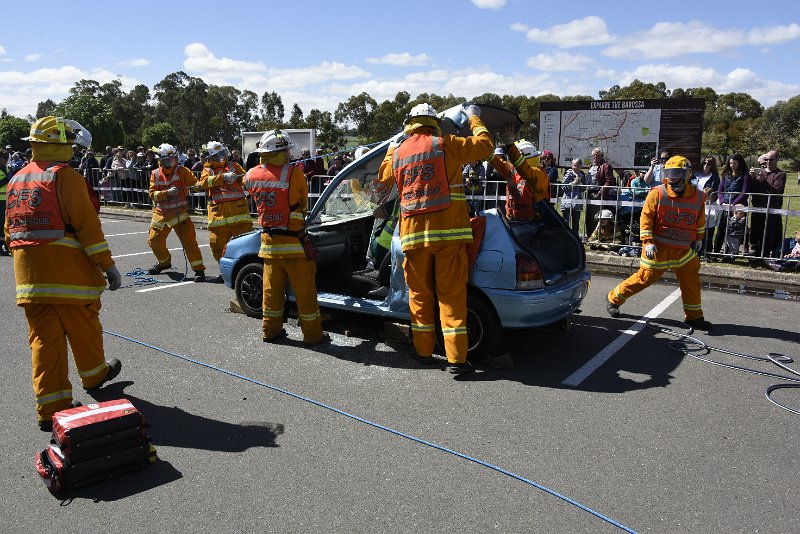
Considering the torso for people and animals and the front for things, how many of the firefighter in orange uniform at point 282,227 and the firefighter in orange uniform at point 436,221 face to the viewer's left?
0

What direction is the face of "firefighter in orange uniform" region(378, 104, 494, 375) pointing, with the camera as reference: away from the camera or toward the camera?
away from the camera

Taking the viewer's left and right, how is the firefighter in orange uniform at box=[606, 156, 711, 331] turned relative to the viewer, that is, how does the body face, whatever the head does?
facing the viewer and to the right of the viewer

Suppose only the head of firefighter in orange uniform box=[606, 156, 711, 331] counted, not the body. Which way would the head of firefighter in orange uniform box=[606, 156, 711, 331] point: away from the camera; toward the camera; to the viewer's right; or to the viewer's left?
toward the camera

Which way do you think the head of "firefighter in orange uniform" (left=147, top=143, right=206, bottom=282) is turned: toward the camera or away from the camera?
toward the camera

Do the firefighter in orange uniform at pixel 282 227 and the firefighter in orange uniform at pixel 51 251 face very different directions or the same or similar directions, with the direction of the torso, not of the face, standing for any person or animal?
same or similar directions

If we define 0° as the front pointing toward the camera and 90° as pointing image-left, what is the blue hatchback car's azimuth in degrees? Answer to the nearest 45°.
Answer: approximately 135°

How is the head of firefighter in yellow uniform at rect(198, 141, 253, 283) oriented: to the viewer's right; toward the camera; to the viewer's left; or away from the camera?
toward the camera

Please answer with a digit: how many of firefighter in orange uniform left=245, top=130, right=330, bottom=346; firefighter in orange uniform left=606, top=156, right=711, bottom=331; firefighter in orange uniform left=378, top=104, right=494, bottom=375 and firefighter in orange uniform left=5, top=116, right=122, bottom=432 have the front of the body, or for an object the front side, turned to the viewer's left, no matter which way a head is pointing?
0

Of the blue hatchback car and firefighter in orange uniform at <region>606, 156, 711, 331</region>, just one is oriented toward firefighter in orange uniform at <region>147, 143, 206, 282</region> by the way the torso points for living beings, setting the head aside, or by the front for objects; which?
the blue hatchback car

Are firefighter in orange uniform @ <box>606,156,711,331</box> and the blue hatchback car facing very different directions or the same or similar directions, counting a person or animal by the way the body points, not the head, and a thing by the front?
very different directions

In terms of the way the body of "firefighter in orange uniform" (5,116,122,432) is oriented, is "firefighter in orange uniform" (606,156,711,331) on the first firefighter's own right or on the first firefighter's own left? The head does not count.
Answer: on the first firefighter's own right

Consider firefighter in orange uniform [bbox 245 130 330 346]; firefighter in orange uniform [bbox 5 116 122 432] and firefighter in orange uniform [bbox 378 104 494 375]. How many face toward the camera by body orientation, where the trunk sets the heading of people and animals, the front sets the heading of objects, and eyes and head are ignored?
0

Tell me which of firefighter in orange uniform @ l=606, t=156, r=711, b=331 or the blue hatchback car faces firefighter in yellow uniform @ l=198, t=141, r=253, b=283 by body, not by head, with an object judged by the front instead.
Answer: the blue hatchback car

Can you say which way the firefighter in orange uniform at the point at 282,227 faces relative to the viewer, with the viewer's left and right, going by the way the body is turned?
facing away from the viewer and to the right of the viewer

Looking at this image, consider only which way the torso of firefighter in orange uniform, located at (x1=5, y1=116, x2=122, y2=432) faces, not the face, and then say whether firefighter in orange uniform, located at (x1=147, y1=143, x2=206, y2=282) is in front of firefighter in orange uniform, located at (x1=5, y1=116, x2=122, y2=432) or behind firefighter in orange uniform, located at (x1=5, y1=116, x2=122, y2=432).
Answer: in front

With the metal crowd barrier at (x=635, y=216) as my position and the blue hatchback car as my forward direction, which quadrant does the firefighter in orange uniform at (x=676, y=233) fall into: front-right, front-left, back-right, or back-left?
front-left

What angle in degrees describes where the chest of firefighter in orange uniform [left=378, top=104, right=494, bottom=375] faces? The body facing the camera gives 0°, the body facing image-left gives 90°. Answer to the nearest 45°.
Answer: approximately 225°

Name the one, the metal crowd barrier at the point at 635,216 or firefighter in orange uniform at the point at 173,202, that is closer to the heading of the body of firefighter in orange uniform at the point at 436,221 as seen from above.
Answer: the metal crowd barrier

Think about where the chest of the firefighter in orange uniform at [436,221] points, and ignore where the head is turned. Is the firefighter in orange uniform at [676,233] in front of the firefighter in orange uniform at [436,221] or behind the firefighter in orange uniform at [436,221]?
in front

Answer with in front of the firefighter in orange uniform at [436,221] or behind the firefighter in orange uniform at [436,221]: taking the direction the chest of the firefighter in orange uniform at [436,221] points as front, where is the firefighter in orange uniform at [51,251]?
behind

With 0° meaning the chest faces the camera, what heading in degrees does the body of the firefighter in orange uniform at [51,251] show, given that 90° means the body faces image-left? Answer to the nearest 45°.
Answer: approximately 225°
